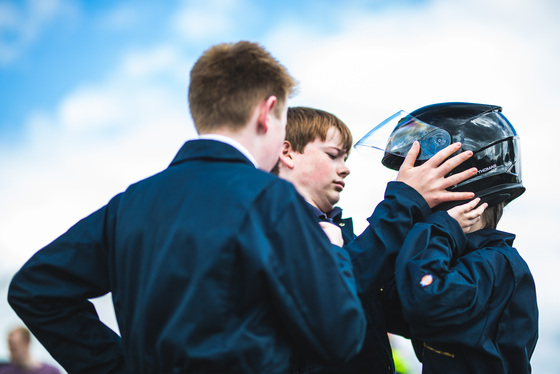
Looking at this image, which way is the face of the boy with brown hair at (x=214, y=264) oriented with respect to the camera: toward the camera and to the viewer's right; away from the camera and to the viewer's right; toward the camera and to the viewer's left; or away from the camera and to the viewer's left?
away from the camera and to the viewer's right

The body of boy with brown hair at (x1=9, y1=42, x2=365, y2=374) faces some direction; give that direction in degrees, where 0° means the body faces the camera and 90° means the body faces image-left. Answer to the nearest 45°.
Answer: approximately 225°

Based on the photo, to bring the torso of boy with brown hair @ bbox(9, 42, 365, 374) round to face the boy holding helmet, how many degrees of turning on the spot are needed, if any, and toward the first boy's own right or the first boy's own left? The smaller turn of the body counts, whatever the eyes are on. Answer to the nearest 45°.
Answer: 0° — they already face them
